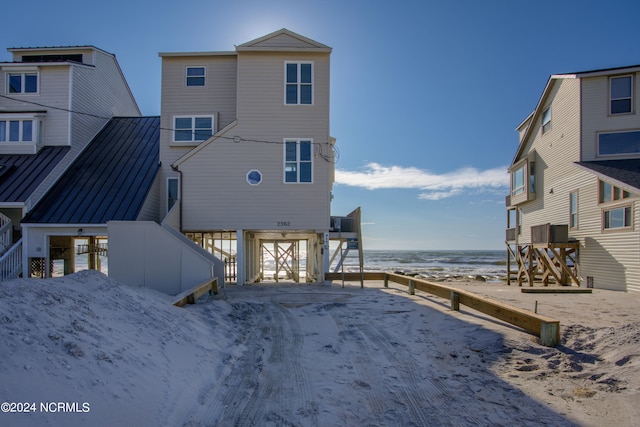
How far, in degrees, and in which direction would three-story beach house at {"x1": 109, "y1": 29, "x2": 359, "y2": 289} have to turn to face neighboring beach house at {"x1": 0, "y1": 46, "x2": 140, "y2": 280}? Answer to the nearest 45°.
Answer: approximately 135° to its right

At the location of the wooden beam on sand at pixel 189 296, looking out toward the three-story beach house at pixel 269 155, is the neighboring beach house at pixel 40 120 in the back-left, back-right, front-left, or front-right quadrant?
front-left

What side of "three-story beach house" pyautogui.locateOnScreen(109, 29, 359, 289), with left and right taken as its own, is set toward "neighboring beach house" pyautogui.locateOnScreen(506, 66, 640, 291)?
left

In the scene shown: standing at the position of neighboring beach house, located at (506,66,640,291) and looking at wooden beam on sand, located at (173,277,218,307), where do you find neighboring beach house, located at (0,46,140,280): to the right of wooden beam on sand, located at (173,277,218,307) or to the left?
right

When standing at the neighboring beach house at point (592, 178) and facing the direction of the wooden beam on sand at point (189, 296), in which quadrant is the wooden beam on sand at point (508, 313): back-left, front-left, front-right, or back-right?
front-left

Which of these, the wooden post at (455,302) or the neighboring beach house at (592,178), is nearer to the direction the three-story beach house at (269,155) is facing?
the wooden post

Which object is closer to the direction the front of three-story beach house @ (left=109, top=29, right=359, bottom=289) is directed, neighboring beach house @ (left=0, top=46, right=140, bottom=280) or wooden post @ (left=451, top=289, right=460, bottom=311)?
the wooden post

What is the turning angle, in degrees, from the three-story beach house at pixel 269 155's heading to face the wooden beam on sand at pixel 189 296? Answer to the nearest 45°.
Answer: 0° — it already faces it

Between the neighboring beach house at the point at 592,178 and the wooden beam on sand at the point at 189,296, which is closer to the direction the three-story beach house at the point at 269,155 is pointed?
the wooden beam on sand

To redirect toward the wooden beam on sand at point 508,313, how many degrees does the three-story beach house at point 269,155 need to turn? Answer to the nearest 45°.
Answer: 0° — it already faces it

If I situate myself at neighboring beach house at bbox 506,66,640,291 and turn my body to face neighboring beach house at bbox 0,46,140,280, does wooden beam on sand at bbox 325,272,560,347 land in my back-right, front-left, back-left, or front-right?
front-left

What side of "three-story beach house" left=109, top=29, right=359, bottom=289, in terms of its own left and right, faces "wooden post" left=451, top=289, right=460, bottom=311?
front

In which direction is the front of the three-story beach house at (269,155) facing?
toward the camera
